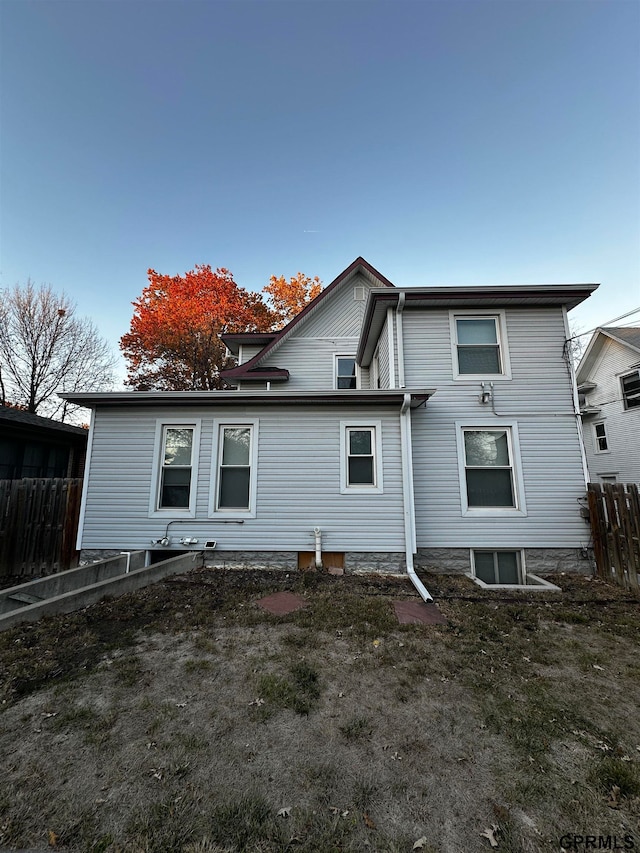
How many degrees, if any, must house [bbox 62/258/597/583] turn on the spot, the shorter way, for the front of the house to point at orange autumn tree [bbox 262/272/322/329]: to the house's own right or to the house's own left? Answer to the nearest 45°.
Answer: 0° — it already faces it

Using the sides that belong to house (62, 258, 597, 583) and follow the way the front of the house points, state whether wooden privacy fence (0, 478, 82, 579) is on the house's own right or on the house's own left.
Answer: on the house's own left

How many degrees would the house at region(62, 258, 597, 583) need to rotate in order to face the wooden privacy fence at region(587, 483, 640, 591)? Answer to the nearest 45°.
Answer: approximately 90° to its right

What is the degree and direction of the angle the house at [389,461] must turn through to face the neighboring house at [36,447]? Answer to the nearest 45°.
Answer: approximately 90° to its left

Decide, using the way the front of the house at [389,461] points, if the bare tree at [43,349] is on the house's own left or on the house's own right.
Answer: on the house's own left

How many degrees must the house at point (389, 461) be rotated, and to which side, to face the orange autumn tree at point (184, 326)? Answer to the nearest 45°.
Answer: approximately 45° to its left

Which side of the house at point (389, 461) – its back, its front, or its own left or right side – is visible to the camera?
back
